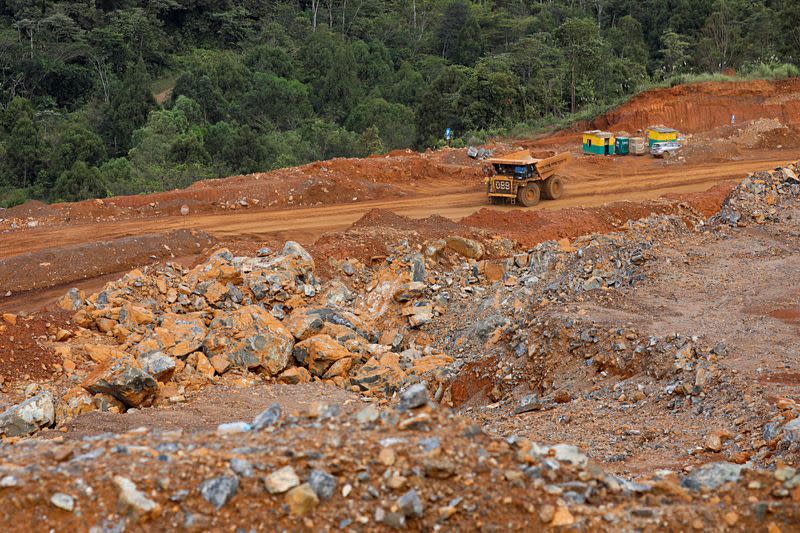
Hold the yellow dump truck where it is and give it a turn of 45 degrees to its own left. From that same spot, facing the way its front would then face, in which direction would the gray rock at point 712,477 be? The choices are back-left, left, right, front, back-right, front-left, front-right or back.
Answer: front

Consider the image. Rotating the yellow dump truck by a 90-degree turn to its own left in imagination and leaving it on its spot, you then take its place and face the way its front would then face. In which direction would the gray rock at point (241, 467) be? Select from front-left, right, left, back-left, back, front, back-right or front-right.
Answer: front-right

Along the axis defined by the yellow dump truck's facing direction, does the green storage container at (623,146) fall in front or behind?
behind

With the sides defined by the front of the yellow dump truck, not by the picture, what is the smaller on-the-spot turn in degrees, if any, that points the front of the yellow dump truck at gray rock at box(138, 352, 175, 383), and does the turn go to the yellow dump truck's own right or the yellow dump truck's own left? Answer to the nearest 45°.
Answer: approximately 45° to the yellow dump truck's own left

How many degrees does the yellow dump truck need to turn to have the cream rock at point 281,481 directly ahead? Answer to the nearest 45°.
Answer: approximately 45° to its left

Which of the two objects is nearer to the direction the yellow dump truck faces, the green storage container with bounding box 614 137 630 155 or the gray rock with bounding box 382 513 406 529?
the gray rock

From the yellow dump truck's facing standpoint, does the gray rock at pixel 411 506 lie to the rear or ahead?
ahead

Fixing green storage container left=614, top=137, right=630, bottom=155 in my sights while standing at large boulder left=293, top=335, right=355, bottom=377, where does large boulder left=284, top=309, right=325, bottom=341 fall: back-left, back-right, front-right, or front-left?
front-left

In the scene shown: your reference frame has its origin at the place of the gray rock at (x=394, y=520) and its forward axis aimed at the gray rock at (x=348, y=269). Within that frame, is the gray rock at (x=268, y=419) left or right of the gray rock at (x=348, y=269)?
left

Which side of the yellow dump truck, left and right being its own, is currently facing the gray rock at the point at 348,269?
front

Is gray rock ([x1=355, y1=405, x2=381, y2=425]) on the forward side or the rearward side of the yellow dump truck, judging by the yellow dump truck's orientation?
on the forward side

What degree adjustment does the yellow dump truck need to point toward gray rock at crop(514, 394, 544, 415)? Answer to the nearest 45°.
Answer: approximately 45° to its left

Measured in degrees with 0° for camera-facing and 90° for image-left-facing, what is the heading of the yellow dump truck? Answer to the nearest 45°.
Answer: approximately 45°

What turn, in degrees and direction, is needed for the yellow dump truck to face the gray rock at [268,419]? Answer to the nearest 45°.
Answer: approximately 45° to its left

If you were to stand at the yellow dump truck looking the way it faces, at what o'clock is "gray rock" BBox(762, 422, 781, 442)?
The gray rock is roughly at 10 o'clock from the yellow dump truck.

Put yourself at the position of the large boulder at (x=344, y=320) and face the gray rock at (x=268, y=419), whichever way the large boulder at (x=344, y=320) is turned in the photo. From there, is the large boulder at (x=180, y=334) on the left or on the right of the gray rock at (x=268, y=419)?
right

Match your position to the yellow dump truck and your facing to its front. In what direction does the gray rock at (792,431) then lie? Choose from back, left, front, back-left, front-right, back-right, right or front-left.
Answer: front-left

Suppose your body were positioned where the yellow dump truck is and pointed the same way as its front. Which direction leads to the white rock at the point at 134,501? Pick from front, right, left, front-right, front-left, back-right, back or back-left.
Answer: front-left
